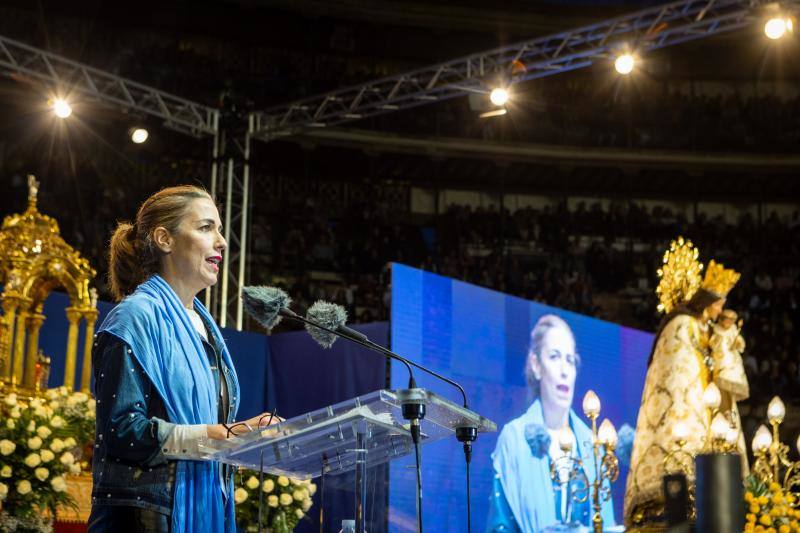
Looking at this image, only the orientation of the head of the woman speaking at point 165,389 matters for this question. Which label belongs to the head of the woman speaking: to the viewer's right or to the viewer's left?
to the viewer's right

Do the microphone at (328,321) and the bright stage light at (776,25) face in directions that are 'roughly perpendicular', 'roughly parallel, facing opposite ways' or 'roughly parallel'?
roughly perpendicular

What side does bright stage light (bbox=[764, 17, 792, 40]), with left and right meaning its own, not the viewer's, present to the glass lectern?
front

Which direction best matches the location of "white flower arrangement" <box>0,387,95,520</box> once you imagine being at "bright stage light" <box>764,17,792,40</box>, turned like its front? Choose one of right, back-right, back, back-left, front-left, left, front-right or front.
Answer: front-right

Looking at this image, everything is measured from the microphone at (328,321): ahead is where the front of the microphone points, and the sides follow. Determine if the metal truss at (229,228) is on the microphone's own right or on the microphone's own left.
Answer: on the microphone's own right

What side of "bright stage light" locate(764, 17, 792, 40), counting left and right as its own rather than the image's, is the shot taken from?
front

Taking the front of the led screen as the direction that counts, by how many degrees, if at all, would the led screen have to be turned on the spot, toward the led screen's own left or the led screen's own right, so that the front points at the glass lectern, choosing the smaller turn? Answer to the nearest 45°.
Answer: approximately 45° to the led screen's own right

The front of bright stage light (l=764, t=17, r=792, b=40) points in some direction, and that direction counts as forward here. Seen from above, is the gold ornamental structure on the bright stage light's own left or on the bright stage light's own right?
on the bright stage light's own right

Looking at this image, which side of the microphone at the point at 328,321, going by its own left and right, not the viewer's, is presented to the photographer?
left

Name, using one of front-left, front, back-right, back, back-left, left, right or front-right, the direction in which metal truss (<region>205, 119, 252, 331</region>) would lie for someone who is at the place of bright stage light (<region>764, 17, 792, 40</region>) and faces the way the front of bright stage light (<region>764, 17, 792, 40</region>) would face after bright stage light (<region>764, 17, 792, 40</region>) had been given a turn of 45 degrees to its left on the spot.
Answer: back-right

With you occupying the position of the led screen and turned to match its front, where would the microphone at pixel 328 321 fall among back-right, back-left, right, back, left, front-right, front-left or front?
front-right

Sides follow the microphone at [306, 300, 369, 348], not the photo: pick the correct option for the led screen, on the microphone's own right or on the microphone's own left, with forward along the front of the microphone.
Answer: on the microphone's own right

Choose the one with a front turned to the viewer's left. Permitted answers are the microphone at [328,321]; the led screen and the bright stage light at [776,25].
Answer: the microphone
